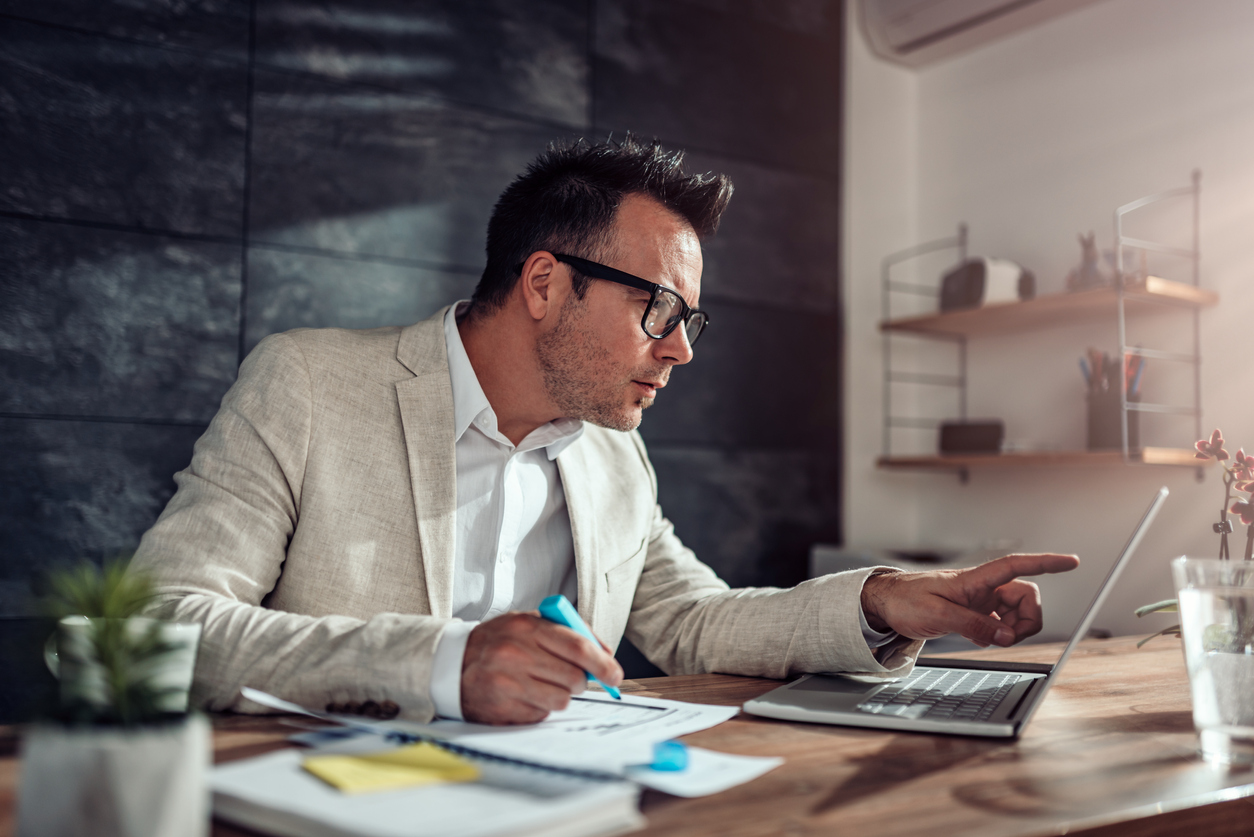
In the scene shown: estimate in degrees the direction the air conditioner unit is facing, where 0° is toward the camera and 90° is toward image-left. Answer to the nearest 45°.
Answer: approximately 45°

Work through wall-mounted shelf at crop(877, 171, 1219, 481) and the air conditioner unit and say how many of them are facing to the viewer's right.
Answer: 0

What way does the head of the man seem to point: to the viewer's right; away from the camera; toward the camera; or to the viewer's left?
to the viewer's right

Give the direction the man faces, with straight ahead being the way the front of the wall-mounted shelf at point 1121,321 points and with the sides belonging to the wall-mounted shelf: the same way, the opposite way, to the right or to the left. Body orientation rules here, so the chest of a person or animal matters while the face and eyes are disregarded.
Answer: to the left

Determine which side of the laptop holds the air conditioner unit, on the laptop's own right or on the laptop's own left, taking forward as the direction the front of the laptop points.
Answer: on the laptop's own right

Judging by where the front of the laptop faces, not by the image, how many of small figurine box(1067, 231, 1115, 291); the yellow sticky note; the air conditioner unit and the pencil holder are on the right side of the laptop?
3

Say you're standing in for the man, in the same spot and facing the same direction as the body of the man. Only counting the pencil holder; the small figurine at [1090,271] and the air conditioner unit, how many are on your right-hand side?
0

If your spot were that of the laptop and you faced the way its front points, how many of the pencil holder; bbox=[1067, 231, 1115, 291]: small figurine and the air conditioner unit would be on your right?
3

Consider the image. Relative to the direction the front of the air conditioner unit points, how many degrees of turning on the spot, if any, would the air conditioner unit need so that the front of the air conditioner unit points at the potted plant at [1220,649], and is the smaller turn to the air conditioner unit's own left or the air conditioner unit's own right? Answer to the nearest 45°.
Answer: approximately 45° to the air conditioner unit's own left

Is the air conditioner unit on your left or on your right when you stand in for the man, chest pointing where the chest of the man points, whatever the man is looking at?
on your left

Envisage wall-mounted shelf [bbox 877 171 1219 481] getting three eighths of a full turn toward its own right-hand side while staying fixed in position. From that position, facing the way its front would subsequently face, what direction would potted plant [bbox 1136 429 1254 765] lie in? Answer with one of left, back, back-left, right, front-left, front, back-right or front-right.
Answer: back

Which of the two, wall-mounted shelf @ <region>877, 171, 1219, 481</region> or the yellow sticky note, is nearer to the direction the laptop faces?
the yellow sticky note

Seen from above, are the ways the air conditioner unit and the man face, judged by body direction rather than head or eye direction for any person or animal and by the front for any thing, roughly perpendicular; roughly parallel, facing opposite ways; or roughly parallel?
roughly perpendicular

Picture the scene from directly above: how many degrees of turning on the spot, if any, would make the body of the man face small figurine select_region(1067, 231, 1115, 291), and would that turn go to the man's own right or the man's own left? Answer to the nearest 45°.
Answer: approximately 90° to the man's own left

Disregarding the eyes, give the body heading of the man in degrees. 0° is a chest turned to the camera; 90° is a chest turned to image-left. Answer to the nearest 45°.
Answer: approximately 315°

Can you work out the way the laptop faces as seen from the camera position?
facing to the left of the viewer

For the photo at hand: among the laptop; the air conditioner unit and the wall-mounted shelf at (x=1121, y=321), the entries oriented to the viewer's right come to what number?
0

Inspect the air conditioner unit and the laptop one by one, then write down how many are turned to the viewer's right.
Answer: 0

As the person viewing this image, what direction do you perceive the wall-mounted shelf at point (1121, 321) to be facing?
facing the viewer and to the left of the viewer
